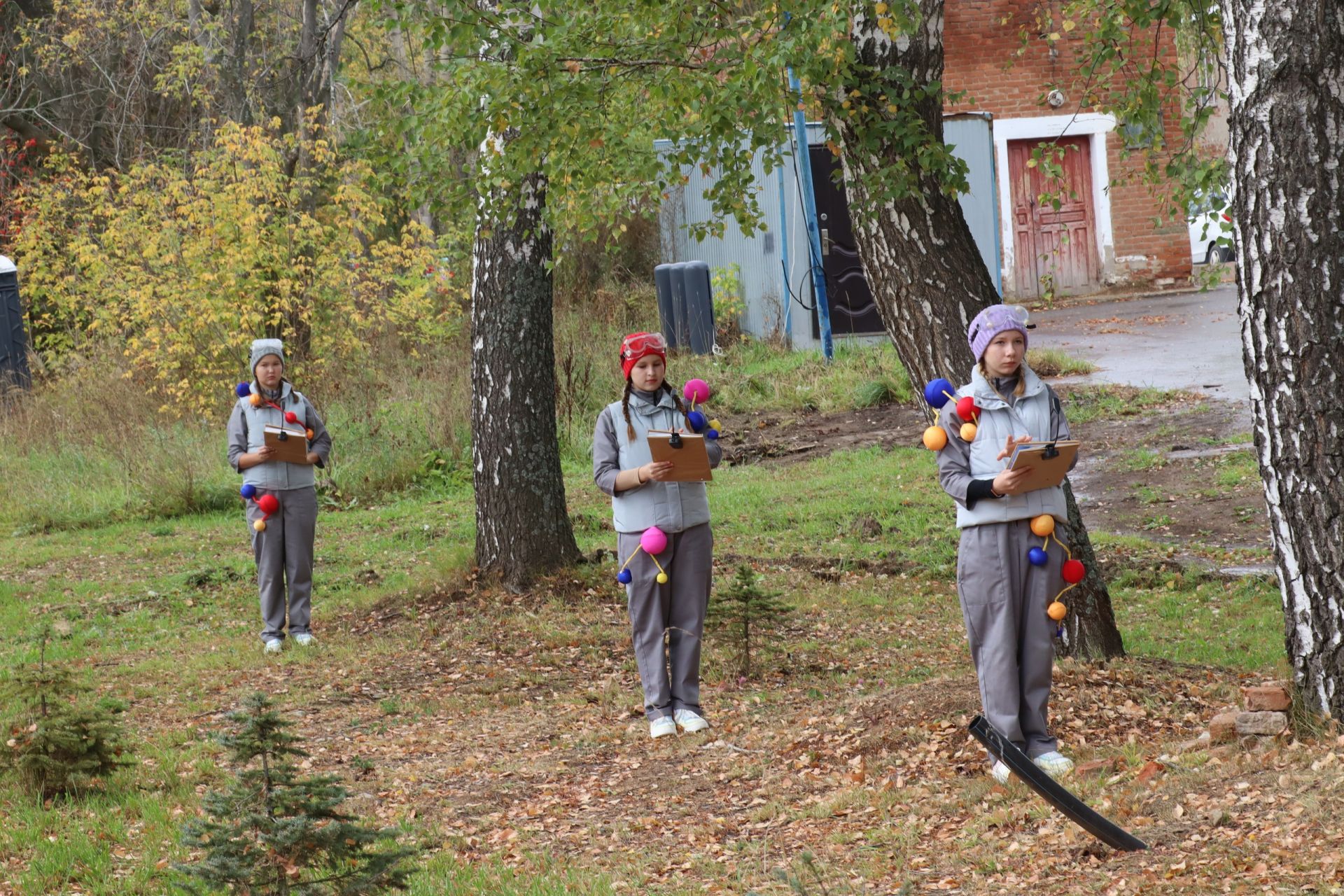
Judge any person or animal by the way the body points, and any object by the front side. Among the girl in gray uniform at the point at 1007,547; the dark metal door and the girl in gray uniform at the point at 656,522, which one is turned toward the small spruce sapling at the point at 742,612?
the dark metal door

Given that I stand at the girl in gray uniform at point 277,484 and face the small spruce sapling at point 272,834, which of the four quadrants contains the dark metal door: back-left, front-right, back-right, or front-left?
back-left

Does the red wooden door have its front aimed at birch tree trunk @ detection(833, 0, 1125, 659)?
yes

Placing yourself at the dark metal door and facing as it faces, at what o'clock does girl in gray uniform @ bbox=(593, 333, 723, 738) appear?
The girl in gray uniform is roughly at 12 o'clock from the dark metal door.

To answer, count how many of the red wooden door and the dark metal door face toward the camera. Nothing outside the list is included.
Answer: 2

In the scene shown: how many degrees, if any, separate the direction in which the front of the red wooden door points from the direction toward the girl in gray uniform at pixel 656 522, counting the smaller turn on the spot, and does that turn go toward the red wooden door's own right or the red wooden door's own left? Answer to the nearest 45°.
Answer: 0° — it already faces them

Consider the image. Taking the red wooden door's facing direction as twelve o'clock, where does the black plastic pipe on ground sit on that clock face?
The black plastic pipe on ground is roughly at 12 o'clock from the red wooden door.
